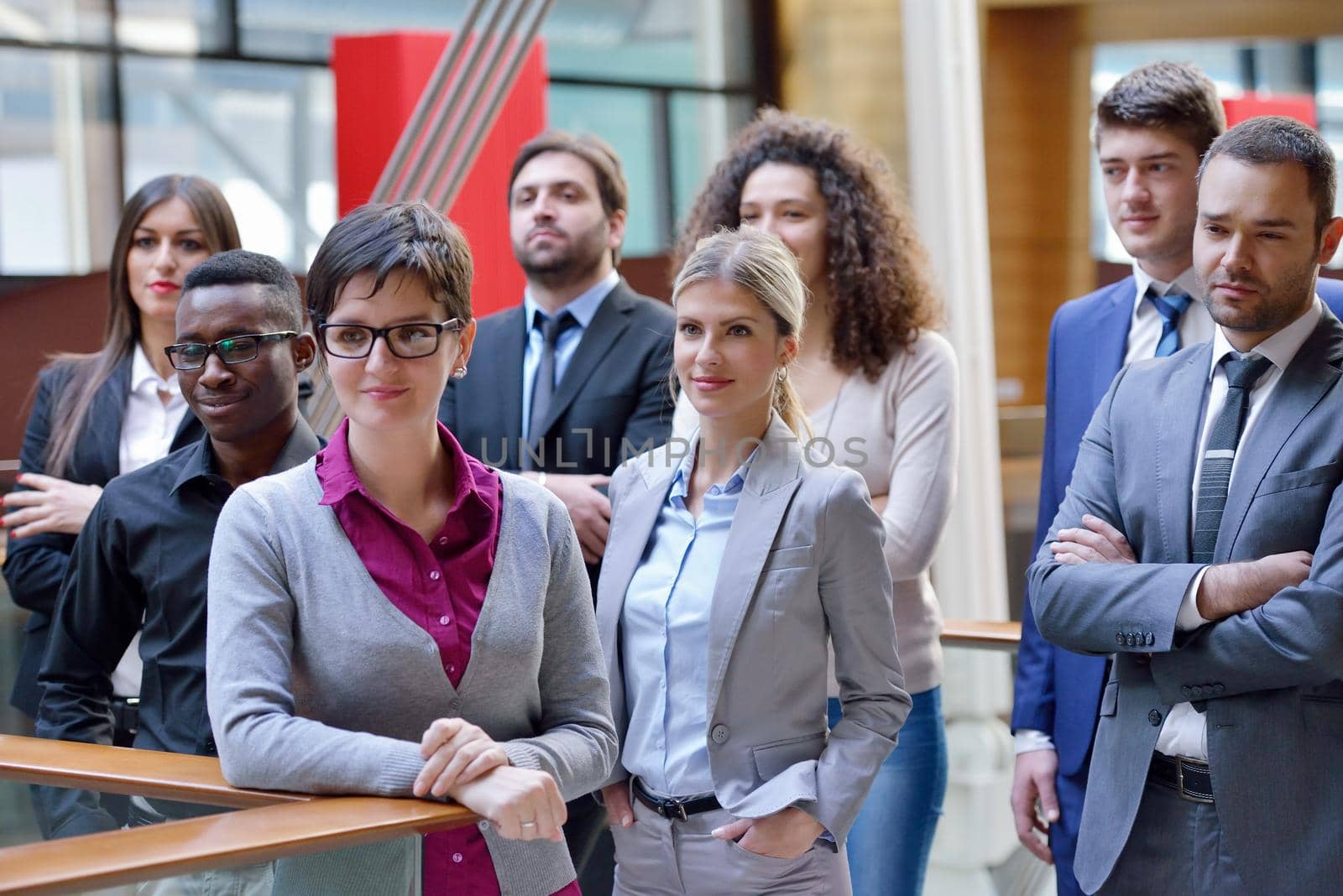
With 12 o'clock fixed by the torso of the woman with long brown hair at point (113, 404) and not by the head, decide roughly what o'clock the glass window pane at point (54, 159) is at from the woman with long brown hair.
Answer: The glass window pane is roughly at 6 o'clock from the woman with long brown hair.

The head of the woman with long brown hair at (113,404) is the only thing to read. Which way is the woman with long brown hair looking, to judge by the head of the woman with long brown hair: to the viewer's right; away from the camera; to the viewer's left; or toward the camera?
toward the camera

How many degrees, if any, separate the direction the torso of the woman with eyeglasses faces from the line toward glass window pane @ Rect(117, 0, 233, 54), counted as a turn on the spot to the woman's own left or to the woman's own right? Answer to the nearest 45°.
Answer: approximately 180°

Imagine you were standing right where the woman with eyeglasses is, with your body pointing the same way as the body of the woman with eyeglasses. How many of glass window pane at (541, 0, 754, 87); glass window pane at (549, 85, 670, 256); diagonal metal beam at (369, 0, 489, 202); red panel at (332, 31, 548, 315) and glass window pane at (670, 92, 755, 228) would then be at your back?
5

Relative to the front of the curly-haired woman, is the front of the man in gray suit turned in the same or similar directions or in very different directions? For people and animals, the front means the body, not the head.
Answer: same or similar directions

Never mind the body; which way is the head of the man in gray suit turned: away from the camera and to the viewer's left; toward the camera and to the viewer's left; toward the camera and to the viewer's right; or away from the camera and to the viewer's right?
toward the camera and to the viewer's left

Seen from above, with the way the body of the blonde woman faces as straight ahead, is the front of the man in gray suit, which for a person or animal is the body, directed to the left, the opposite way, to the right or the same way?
the same way

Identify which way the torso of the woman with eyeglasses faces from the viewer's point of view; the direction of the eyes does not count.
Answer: toward the camera

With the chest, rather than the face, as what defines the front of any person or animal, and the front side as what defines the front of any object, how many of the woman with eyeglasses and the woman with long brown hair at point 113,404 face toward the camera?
2

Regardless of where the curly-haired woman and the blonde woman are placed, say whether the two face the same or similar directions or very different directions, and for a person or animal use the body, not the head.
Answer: same or similar directions
